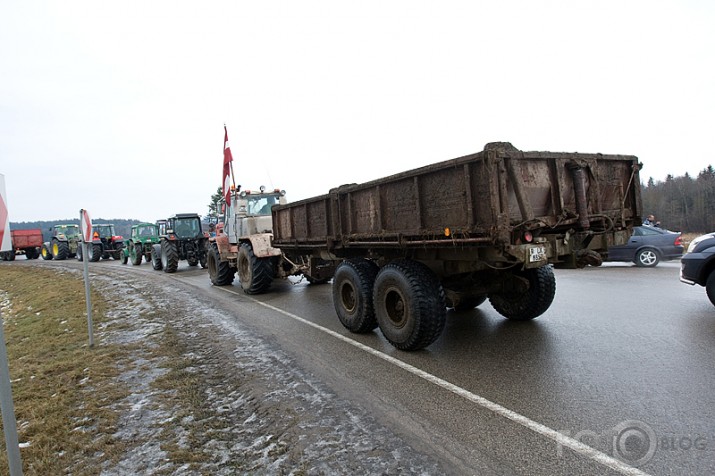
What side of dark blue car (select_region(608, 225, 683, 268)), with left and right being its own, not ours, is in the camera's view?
left

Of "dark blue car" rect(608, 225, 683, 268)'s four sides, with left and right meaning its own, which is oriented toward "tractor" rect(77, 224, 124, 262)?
front

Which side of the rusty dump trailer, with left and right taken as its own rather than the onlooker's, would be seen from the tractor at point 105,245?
front

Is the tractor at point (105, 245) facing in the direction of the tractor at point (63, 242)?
yes

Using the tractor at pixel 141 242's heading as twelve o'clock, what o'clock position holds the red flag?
The red flag is roughly at 7 o'clock from the tractor.

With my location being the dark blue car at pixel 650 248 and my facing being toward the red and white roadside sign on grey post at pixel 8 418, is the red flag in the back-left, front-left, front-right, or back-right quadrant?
front-right

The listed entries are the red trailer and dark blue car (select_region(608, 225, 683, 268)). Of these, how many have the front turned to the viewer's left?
2

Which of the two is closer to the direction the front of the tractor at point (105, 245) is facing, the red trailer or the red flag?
the red trailer

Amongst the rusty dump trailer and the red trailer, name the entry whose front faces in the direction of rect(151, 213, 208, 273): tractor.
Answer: the rusty dump trailer

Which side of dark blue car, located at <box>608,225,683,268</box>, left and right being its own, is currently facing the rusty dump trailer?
left

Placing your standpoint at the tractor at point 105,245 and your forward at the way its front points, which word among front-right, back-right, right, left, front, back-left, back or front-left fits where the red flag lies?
back-left

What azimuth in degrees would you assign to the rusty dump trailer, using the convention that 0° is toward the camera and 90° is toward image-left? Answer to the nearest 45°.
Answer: approximately 135°

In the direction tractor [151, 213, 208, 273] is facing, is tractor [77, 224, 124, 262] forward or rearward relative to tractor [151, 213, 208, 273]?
forward

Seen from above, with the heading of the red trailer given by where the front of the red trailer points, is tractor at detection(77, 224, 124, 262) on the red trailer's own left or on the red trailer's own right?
on the red trailer's own left

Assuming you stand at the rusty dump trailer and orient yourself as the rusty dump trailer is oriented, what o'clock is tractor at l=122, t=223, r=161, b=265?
The tractor is roughly at 12 o'clock from the rusty dump trailer.

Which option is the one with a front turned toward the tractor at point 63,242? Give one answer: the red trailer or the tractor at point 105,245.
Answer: the tractor at point 105,245
